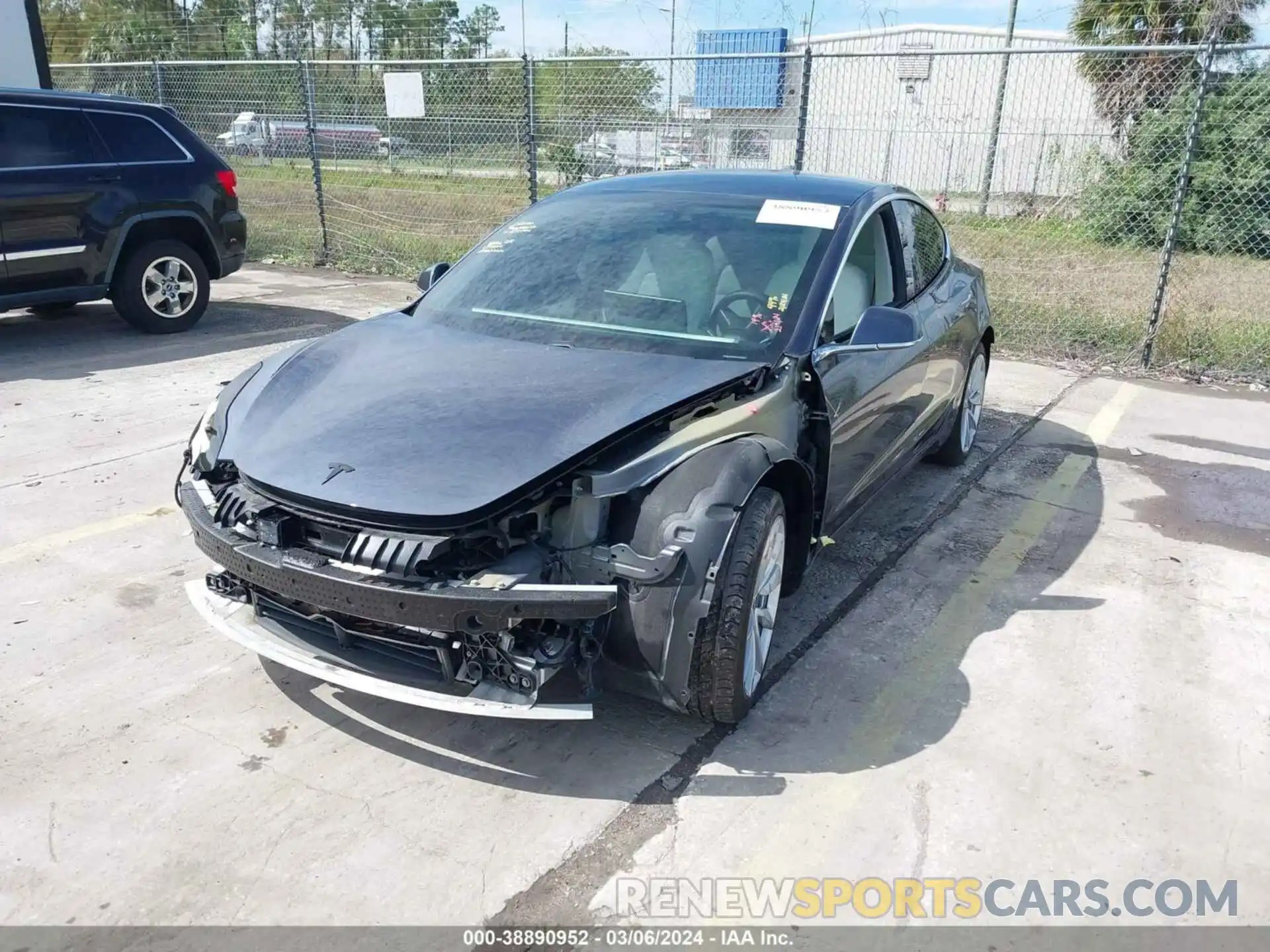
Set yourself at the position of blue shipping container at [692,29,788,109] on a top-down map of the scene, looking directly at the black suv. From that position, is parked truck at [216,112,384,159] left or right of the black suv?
right

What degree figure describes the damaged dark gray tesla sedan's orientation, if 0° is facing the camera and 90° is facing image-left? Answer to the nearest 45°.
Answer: approximately 45°

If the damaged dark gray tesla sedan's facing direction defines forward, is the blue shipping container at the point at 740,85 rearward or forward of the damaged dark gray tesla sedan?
rearward

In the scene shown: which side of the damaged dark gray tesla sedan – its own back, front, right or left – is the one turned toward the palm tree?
back

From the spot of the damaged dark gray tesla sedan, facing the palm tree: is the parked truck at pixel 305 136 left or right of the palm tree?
left

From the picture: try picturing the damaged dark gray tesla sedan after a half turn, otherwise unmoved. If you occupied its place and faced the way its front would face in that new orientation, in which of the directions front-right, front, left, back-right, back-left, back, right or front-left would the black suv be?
left

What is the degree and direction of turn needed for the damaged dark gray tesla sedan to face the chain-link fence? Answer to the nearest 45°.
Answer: approximately 135° to its right

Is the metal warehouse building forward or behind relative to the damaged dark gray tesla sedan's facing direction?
behind

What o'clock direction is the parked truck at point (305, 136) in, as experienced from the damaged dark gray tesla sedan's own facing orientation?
The parked truck is roughly at 4 o'clock from the damaged dark gray tesla sedan.
